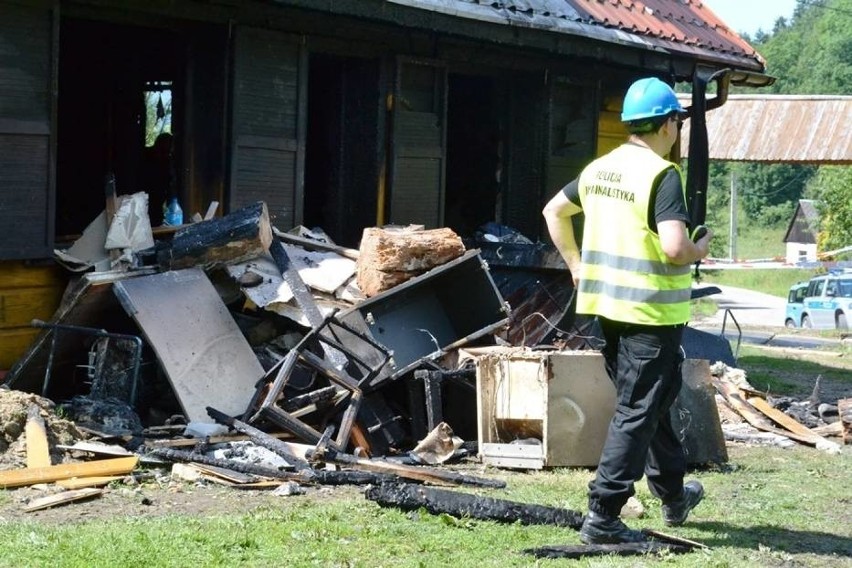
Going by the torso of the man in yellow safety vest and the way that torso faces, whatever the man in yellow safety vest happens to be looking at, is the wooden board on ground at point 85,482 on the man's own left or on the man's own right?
on the man's own left

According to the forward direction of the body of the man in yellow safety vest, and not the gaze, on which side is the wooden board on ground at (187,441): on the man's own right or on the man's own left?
on the man's own left

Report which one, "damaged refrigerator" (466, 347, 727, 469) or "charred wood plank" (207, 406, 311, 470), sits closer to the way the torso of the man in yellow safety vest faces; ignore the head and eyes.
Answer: the damaged refrigerator

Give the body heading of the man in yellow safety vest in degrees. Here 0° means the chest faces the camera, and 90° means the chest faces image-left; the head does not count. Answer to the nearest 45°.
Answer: approximately 225°

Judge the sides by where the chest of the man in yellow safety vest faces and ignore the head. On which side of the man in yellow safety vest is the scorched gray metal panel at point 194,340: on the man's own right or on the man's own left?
on the man's own left

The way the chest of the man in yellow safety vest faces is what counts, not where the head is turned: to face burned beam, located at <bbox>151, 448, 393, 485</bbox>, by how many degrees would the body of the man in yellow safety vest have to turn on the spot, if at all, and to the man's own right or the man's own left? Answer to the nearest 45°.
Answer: approximately 90° to the man's own left

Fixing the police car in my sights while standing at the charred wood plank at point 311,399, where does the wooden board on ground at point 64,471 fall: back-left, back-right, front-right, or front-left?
back-left

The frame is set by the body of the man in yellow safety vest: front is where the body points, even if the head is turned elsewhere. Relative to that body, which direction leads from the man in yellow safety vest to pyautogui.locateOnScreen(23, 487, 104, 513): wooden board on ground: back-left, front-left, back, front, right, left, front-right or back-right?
back-left

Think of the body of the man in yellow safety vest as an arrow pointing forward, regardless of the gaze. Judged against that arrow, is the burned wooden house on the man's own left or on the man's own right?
on the man's own left

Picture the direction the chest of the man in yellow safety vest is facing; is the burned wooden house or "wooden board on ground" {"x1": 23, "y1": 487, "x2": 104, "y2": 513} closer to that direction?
the burned wooden house

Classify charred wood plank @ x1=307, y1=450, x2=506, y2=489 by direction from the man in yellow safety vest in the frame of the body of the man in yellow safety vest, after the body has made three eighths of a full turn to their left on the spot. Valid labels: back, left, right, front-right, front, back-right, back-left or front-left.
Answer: front-right

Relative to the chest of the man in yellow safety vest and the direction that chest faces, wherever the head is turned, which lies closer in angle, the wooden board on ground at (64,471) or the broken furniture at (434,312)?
the broken furniture

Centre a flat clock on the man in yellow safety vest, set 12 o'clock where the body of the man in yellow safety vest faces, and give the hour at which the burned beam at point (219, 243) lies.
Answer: The burned beam is roughly at 9 o'clock from the man in yellow safety vest.

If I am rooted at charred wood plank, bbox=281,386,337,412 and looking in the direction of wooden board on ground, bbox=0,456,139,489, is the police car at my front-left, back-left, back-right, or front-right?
back-right

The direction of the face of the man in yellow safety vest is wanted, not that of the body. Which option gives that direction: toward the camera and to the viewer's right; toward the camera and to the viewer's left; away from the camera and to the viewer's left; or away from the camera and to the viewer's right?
away from the camera and to the viewer's right
